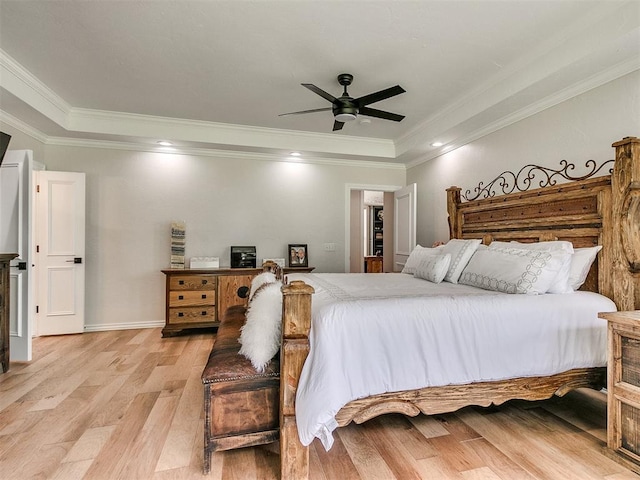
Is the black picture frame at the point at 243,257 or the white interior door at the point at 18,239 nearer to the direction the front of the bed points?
the white interior door

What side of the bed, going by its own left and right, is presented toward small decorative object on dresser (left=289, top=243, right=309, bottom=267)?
right

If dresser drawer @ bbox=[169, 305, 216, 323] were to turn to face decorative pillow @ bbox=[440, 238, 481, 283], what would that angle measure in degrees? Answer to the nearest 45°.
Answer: approximately 45° to its left

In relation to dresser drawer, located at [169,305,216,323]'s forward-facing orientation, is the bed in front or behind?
in front

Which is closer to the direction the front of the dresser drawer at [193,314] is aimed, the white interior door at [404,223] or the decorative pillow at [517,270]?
the decorative pillow

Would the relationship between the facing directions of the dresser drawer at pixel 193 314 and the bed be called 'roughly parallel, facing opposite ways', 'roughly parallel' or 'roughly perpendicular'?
roughly perpendicular

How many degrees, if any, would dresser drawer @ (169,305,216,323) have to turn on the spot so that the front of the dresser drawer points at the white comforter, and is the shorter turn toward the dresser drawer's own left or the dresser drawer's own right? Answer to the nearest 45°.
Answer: approximately 45° to the dresser drawer's own left

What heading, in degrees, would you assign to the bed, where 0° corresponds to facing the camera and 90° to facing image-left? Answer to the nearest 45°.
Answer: approximately 45°

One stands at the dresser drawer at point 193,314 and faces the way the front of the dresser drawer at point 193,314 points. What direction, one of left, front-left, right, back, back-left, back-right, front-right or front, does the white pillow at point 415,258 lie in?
front-left

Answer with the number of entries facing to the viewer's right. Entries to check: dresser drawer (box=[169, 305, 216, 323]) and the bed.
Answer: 0

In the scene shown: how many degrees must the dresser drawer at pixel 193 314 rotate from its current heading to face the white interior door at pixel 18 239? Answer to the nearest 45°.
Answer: approximately 90° to its right

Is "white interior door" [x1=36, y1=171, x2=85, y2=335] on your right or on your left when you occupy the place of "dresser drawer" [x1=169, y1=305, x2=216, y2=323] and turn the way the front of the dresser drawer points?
on your right

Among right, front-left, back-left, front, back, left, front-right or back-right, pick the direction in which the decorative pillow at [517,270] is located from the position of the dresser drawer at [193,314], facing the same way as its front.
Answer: front-left

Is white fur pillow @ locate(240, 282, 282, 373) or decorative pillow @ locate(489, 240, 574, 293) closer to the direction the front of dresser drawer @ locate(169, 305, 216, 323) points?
the white fur pillow

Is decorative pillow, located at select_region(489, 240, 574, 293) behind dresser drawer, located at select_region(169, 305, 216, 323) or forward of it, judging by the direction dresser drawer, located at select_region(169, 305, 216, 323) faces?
forward

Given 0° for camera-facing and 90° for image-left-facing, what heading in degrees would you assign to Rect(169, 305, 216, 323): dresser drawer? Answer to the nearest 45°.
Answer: approximately 0°
